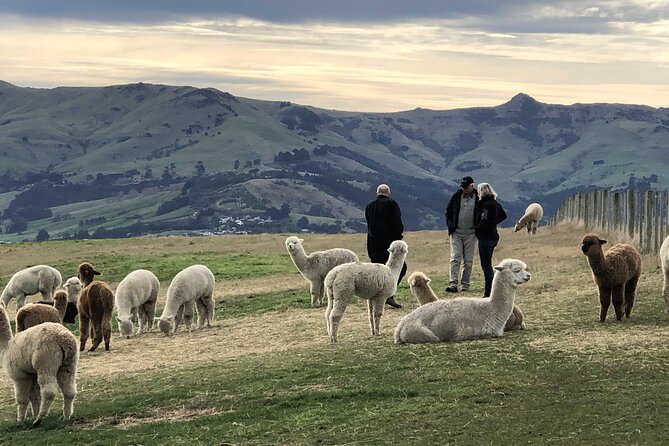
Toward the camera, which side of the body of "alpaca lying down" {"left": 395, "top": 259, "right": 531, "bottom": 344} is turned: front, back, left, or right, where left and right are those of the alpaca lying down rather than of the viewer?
right

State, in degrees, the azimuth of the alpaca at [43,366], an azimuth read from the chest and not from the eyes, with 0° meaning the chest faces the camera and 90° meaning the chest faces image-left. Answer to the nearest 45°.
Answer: approximately 135°

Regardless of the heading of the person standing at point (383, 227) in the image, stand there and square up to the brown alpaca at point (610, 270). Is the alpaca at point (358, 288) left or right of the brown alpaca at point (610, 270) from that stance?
right

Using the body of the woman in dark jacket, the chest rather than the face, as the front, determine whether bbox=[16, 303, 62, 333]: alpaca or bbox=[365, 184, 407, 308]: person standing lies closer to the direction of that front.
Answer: the person standing

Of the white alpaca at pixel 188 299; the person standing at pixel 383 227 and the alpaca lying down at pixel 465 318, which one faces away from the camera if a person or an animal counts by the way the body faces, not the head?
the person standing

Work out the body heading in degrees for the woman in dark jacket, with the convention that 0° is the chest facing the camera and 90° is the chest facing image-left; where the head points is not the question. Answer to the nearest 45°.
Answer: approximately 90°

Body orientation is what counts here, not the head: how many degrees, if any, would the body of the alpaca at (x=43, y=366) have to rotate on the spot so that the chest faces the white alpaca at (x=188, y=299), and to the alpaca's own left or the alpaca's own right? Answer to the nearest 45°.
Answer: approximately 45° to the alpaca's own right

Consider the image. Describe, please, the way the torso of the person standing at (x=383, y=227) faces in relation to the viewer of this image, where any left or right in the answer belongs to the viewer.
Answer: facing away from the viewer

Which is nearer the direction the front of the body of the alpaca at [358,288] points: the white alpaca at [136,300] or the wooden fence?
the wooden fence

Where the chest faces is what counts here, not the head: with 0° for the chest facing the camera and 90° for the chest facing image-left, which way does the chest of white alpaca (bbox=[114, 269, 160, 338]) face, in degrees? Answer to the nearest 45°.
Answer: approximately 45°

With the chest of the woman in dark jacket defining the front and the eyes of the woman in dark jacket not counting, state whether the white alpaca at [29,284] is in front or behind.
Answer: in front

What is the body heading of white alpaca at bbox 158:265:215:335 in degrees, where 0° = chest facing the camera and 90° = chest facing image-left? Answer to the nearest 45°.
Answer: approximately 45°

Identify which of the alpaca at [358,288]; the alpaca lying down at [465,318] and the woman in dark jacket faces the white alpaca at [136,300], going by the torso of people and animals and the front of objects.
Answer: the woman in dark jacket

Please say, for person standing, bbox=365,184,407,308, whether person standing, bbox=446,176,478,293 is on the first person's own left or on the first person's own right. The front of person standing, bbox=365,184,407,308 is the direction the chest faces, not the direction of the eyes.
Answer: on the first person's own right
